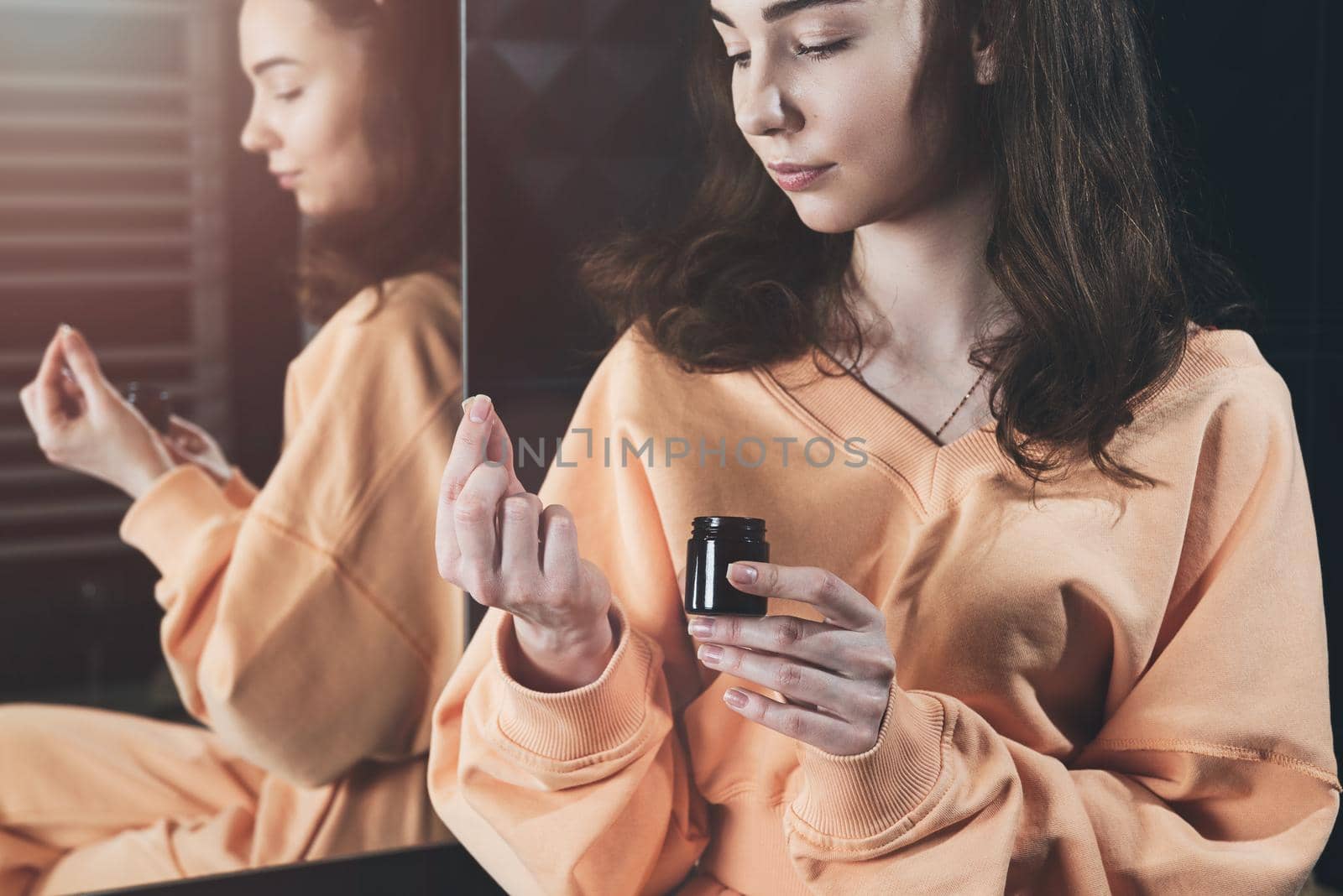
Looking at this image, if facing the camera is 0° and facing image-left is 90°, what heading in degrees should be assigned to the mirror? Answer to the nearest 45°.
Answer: approximately 315°

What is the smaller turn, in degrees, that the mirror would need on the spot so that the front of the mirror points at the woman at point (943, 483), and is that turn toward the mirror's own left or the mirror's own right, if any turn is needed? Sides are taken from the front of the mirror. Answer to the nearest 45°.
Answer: approximately 45° to the mirror's own left
